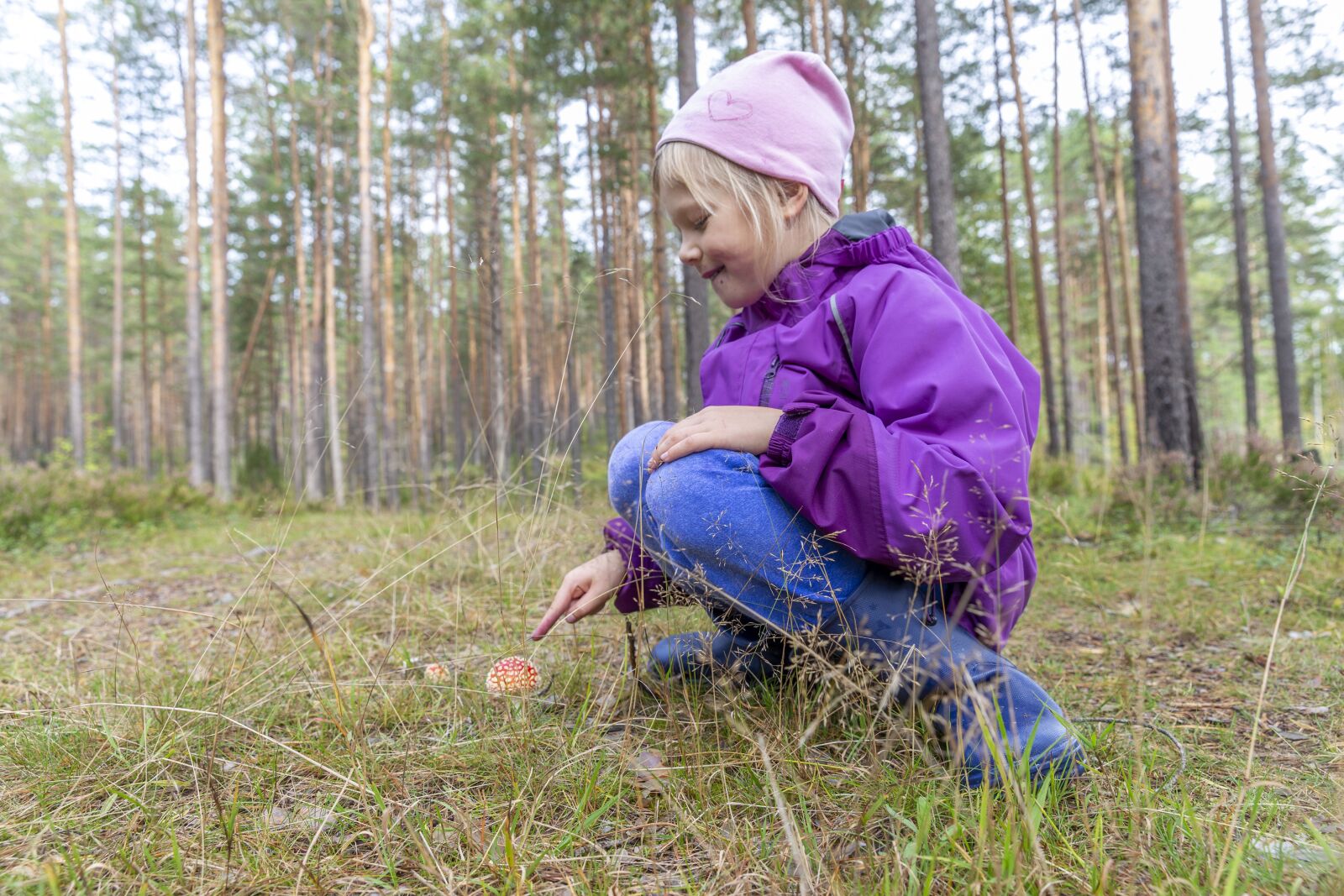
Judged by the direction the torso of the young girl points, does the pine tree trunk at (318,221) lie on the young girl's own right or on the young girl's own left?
on the young girl's own right

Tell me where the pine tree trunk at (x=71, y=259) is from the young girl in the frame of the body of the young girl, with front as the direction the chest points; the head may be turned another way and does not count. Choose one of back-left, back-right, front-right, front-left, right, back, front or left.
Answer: front-right

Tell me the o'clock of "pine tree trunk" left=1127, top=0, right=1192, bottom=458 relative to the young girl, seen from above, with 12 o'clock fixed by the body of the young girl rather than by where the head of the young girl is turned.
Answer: The pine tree trunk is roughly at 4 o'clock from the young girl.

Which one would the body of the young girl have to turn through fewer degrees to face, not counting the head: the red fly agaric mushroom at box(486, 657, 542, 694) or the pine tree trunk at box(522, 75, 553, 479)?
the red fly agaric mushroom

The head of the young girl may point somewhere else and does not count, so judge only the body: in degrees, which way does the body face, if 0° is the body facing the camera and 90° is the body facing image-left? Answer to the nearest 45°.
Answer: approximately 90°

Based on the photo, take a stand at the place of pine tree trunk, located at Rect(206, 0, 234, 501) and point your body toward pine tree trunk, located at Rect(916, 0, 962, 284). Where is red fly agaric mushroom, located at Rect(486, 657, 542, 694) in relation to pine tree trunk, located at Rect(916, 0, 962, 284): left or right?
right

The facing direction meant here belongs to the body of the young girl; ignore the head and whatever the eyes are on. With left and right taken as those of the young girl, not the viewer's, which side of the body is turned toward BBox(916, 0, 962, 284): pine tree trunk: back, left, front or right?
right

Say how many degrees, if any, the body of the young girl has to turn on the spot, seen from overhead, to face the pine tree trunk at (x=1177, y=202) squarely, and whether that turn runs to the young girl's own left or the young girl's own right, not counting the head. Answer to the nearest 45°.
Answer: approximately 135° to the young girl's own right

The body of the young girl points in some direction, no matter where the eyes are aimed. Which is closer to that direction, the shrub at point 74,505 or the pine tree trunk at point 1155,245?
the shrub
